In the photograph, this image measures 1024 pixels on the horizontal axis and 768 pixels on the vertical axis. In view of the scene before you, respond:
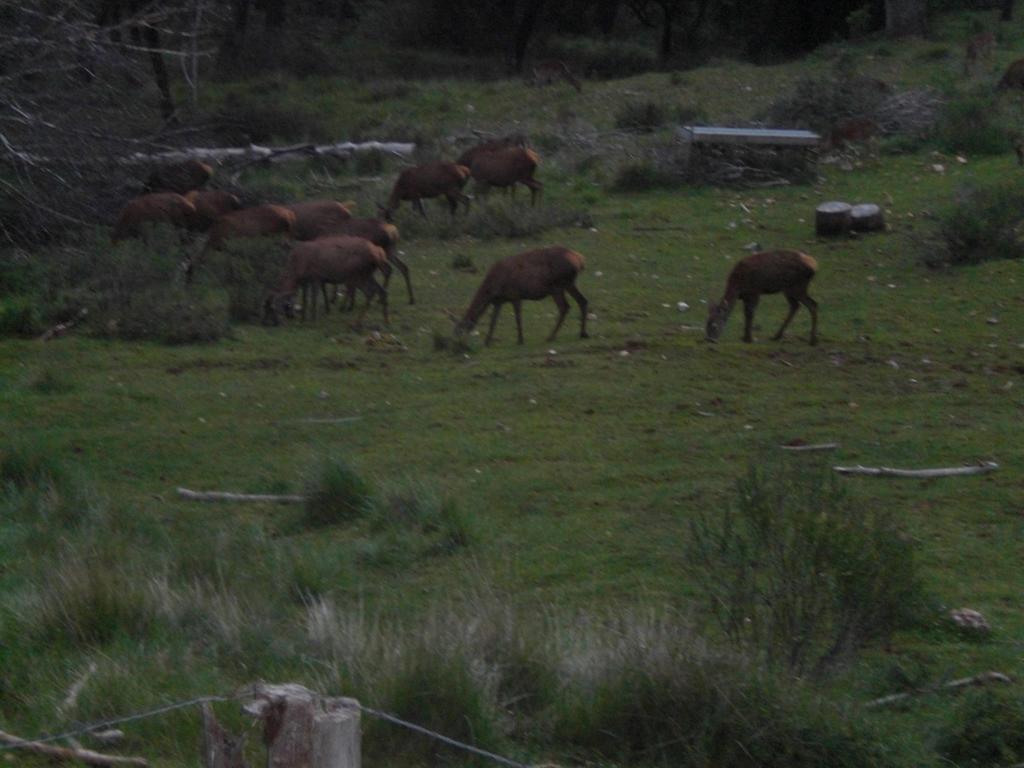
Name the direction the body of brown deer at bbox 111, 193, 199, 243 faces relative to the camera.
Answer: to the viewer's left

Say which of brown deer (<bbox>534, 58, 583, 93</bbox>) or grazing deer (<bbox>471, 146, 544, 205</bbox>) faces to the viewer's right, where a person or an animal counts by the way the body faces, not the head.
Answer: the brown deer

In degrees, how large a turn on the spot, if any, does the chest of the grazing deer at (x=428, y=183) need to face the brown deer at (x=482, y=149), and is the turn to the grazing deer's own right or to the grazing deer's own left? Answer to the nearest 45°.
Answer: approximately 90° to the grazing deer's own right

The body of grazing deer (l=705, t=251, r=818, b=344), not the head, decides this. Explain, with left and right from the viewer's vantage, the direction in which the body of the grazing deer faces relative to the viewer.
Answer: facing to the left of the viewer

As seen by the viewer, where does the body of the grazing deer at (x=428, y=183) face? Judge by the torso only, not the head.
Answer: to the viewer's left

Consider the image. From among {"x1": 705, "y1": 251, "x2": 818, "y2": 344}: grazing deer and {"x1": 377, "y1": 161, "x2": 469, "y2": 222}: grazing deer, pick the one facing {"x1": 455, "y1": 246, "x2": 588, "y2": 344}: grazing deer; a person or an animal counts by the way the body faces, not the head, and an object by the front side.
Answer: {"x1": 705, "y1": 251, "x2": 818, "y2": 344}: grazing deer

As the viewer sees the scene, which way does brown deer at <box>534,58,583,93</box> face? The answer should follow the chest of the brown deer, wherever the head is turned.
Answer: to the viewer's right

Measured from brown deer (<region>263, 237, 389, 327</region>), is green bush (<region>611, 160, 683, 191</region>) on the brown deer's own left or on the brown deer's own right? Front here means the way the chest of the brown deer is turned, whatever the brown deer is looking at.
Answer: on the brown deer's own right

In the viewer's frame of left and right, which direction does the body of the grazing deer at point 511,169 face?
facing to the left of the viewer

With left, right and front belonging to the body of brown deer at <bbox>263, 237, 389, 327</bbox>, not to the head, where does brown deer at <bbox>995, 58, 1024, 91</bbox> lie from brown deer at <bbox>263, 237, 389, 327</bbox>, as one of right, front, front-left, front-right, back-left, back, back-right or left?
back-right

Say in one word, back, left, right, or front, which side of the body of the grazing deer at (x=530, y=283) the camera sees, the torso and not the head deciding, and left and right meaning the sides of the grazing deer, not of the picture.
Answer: left

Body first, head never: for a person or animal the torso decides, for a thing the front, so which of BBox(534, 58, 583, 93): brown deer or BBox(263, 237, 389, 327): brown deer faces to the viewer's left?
BBox(263, 237, 389, 327): brown deer

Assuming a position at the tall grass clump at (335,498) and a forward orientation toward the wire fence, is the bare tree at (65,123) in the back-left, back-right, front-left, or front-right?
back-right

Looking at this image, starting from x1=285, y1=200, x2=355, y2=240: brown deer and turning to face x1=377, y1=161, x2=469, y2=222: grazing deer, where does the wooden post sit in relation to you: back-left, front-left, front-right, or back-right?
back-right
